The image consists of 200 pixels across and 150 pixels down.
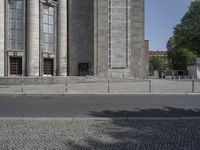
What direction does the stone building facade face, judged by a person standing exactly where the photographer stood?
facing the viewer
